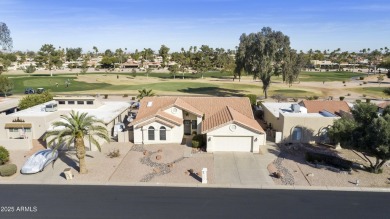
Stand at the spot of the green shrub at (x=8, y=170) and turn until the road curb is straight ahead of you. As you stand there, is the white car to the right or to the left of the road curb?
left

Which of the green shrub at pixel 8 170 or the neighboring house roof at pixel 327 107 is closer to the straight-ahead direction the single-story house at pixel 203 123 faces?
the green shrub

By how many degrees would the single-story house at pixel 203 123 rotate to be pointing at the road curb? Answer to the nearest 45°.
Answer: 0° — it already faces it

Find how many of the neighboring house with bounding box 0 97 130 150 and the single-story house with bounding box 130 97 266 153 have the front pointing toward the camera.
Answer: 2

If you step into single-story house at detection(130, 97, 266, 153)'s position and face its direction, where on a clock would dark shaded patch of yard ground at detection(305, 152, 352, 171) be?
The dark shaded patch of yard ground is roughly at 10 o'clock from the single-story house.

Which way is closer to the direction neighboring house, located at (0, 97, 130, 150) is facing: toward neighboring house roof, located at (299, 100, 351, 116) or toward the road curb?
the road curb

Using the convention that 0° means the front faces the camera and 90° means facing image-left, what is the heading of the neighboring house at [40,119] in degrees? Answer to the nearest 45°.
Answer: approximately 0°

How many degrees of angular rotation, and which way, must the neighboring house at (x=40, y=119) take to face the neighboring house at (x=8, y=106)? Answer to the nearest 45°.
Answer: approximately 180°
